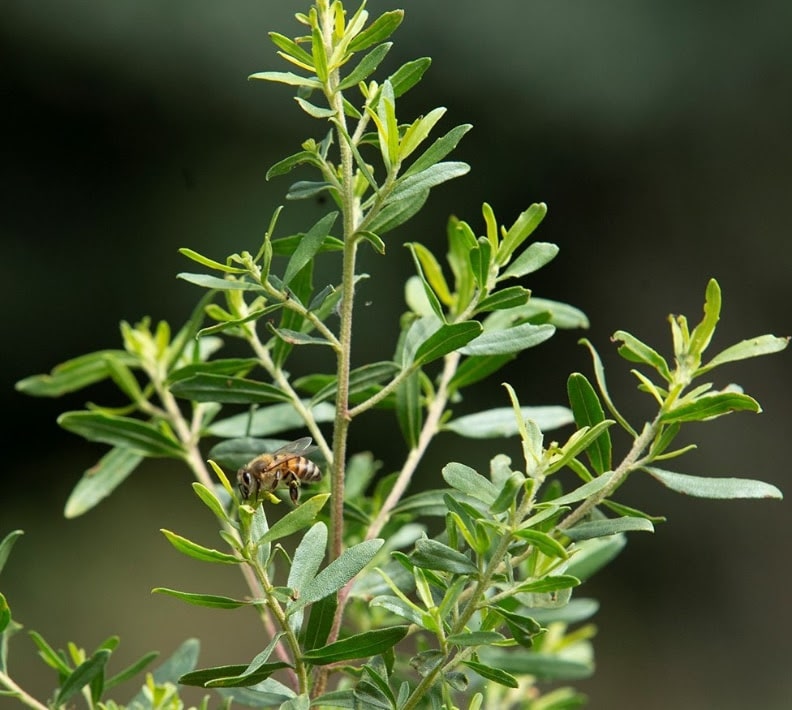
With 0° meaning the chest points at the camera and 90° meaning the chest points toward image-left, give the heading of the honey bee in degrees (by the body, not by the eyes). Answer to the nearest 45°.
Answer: approximately 90°
